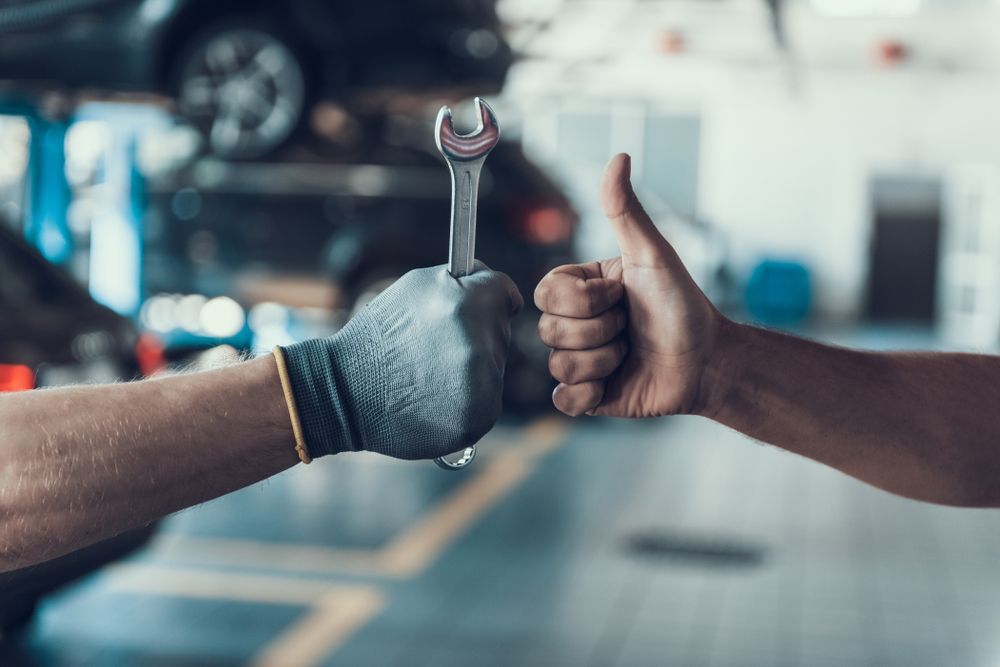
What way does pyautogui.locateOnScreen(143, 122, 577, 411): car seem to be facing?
to the viewer's left

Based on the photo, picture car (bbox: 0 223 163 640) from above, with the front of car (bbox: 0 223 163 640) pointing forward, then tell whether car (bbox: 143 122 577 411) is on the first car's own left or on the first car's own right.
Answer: on the first car's own right

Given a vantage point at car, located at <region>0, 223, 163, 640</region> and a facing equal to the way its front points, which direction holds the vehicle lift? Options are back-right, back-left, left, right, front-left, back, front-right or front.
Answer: front-right

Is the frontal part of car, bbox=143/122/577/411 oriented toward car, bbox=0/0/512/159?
no

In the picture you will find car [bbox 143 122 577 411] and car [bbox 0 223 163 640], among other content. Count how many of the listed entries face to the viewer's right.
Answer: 0

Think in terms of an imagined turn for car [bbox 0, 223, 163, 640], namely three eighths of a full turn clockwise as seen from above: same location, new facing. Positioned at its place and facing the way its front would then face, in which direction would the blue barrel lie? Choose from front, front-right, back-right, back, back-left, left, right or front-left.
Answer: front-left

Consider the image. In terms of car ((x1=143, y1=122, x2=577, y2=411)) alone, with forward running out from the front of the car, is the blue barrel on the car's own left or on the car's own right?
on the car's own right

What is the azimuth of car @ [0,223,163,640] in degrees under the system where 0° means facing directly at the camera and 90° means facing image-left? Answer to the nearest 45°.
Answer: approximately 135°

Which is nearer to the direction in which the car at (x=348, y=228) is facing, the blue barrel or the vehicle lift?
the vehicle lift

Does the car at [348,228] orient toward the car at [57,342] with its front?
no
